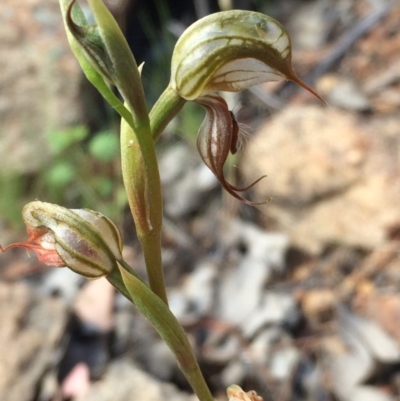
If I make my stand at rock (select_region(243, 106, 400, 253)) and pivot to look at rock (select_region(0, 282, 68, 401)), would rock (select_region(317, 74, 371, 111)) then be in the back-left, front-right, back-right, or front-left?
back-right

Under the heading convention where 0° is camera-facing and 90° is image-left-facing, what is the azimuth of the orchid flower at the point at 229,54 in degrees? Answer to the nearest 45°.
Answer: approximately 270°

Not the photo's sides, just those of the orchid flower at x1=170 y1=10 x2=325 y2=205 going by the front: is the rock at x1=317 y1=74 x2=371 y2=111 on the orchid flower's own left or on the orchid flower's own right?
on the orchid flower's own left

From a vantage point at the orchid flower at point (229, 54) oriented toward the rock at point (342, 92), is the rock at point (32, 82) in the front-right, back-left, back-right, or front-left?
front-left

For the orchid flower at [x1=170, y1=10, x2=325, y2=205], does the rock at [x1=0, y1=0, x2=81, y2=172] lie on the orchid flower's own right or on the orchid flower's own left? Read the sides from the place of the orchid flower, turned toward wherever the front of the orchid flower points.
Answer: on the orchid flower's own left

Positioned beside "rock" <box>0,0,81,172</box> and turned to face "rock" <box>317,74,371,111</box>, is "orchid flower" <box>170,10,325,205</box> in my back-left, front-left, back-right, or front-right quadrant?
front-right

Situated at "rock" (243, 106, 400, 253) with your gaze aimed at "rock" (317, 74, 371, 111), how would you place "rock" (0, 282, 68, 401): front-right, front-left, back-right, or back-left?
back-left
